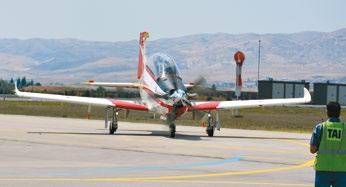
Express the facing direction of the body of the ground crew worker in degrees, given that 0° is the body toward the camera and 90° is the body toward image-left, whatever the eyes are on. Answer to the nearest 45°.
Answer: approximately 180°

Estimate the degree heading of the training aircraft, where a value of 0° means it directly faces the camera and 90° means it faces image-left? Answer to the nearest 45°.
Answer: approximately 0°

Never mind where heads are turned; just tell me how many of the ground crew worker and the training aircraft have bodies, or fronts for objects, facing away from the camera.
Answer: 1

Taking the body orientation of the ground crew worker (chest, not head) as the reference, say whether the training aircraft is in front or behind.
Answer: in front

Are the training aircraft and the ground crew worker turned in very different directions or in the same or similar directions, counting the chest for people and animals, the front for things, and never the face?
very different directions

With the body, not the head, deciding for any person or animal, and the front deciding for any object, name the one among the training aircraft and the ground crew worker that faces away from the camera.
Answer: the ground crew worker

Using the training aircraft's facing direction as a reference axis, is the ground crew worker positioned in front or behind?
in front
